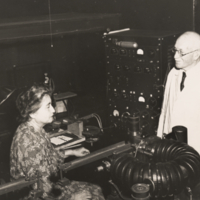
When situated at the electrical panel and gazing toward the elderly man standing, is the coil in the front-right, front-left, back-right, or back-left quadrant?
front-right

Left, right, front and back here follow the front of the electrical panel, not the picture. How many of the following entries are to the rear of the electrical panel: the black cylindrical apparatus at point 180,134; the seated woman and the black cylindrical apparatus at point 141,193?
0

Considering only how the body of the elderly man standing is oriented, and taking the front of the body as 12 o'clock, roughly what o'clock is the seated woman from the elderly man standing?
The seated woman is roughly at 12 o'clock from the elderly man standing.

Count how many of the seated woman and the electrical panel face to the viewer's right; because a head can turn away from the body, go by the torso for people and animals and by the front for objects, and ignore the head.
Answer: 1

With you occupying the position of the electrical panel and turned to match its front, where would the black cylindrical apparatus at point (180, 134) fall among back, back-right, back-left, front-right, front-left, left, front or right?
front-left

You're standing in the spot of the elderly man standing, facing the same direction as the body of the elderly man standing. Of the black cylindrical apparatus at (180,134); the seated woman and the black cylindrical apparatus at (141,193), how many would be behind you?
0

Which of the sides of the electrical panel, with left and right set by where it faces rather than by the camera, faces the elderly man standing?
left

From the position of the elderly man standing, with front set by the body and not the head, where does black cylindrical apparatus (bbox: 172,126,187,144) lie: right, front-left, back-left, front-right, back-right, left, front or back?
front-left

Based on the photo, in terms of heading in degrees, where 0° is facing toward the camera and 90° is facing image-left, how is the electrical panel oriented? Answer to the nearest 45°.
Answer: approximately 45°

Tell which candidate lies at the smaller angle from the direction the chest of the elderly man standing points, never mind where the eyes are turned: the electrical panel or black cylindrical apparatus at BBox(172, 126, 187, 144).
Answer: the black cylindrical apparatus

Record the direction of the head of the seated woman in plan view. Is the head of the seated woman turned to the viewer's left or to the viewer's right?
to the viewer's right

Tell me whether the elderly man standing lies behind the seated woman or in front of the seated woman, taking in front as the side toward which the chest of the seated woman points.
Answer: in front

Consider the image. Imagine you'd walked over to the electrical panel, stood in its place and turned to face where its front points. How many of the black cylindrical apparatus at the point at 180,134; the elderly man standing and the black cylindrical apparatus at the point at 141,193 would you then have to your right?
0

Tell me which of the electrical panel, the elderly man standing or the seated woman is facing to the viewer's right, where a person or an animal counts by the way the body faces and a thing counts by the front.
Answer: the seated woman

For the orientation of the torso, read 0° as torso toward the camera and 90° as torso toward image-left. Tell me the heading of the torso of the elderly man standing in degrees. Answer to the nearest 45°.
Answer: approximately 45°

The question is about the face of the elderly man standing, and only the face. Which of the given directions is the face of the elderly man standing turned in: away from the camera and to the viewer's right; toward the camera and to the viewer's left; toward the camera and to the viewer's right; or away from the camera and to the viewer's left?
toward the camera and to the viewer's left

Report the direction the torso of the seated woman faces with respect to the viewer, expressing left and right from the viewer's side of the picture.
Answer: facing to the right of the viewer
